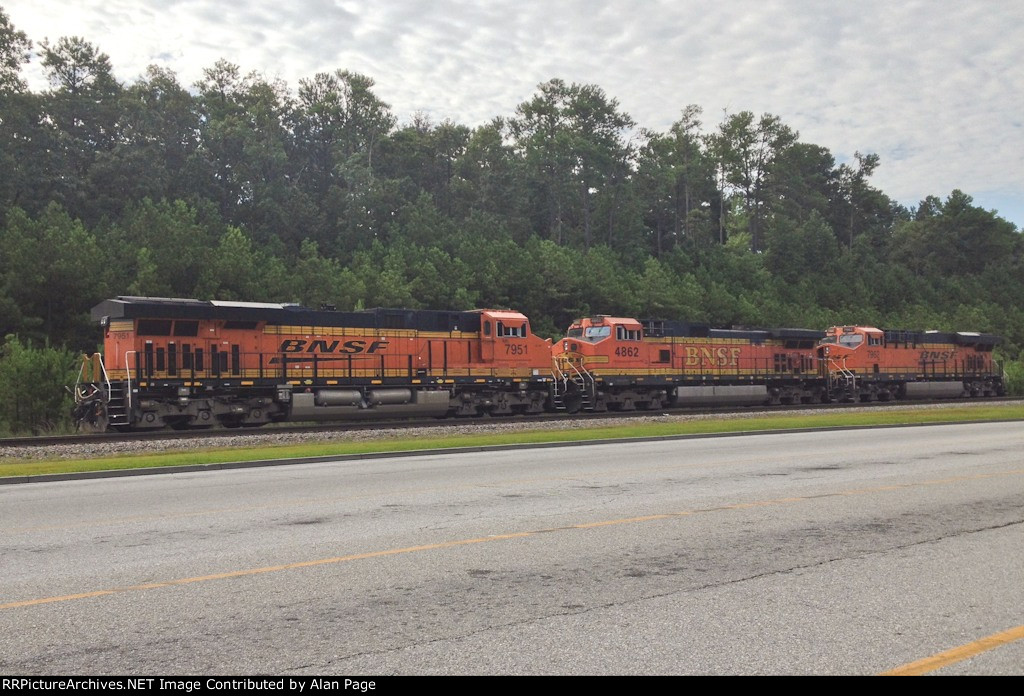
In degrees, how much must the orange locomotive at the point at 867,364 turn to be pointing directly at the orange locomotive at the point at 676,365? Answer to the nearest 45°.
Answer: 0° — it already faces it

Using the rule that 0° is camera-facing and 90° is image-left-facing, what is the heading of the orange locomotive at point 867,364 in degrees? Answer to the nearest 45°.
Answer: approximately 45°

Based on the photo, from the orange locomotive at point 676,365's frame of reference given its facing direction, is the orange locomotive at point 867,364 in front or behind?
behind
